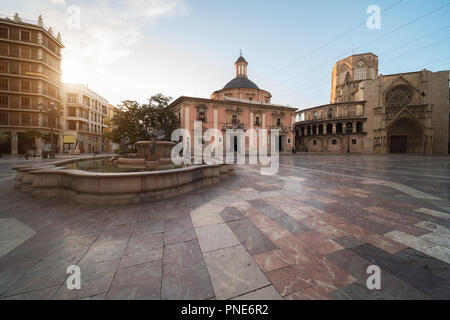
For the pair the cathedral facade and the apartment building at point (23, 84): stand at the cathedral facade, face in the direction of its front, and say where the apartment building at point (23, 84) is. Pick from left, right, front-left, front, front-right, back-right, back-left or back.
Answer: front-right

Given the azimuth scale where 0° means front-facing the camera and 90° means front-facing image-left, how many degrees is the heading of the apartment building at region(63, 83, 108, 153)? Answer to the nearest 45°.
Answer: approximately 315°

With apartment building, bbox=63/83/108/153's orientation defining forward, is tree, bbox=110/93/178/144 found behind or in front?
in front

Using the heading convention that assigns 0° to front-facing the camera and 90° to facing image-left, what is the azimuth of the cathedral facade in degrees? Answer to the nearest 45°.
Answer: approximately 0°

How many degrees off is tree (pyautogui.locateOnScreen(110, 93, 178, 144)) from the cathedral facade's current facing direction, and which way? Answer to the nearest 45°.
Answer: approximately 45° to its right

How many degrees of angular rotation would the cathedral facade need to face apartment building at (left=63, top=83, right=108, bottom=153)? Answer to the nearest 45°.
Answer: approximately 45° to its right

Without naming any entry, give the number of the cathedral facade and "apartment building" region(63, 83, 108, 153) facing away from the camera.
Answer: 0

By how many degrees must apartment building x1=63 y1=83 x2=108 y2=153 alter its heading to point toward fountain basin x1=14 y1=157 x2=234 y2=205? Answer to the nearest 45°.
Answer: approximately 45° to its right

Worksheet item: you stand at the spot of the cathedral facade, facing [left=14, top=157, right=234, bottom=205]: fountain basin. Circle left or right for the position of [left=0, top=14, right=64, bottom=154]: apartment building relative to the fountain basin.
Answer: right
